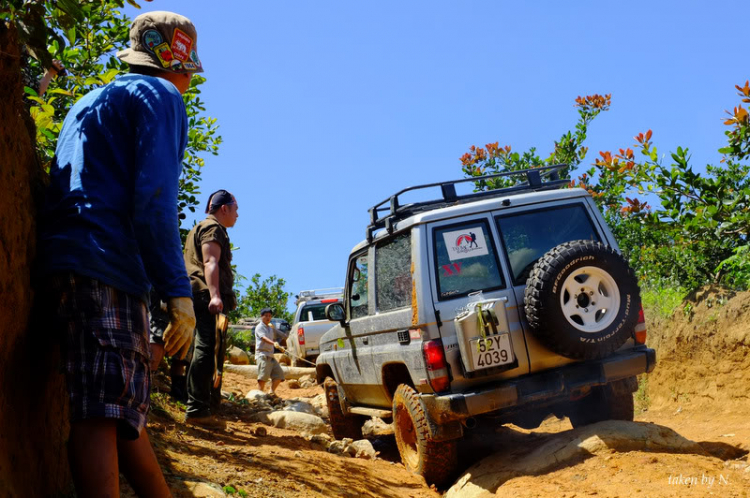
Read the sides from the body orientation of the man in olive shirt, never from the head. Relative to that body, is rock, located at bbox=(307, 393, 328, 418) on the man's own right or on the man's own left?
on the man's own left

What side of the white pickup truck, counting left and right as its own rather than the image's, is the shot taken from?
back

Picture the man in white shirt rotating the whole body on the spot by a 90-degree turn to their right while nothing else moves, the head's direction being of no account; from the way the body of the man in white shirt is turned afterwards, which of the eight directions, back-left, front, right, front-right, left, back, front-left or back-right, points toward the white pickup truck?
back-right

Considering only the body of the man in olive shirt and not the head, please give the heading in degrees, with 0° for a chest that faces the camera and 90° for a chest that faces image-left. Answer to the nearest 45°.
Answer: approximately 270°

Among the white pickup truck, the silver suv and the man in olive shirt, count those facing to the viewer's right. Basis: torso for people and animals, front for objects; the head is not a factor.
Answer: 1

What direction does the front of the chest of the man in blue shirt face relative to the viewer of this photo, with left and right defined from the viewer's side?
facing away from the viewer and to the right of the viewer

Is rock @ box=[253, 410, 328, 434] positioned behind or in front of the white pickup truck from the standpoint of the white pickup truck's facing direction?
behind

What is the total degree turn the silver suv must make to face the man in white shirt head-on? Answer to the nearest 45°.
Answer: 0° — it already faces them

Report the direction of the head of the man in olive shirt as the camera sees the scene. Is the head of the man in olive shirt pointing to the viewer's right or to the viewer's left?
to the viewer's right

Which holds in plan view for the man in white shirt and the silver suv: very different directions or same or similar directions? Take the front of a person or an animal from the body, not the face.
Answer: very different directions

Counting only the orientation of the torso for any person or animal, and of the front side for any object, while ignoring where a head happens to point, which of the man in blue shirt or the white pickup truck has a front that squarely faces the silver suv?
the man in blue shirt

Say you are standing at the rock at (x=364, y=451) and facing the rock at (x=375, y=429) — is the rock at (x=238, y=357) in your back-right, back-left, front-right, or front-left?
front-left

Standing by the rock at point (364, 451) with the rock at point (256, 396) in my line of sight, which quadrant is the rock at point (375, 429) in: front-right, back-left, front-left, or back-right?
front-right
